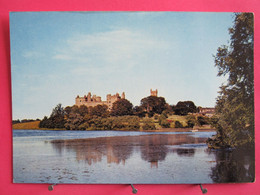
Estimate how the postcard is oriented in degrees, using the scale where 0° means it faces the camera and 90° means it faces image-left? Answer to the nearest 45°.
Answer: approximately 0°
